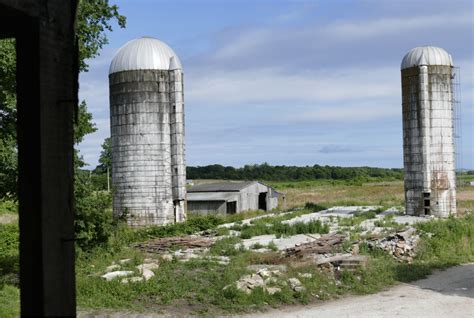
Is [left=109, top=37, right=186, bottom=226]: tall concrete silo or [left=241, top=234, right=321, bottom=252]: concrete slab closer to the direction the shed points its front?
the concrete slab

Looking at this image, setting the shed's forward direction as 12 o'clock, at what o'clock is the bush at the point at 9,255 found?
The bush is roughly at 2 o'clock from the shed.

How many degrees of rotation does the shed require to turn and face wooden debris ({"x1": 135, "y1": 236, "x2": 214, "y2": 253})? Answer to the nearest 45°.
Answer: approximately 45° to its right

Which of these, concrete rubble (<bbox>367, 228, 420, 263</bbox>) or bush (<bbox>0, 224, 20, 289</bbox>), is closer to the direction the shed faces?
the concrete rubble

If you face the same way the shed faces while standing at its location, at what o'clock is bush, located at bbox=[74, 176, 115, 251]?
The bush is roughly at 2 o'clock from the shed.

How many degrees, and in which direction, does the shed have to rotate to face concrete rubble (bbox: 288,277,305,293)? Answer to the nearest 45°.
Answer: approximately 45° to its right

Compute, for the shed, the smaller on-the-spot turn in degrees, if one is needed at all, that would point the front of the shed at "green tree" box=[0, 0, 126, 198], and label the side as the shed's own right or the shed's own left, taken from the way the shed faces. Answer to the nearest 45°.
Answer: approximately 45° to the shed's own right

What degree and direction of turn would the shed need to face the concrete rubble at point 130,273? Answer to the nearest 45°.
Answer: approximately 45° to its right

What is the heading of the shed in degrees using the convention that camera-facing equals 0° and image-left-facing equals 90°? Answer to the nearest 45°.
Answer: approximately 315°

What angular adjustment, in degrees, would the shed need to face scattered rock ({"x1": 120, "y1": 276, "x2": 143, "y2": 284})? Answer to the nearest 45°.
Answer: approximately 45° to its right
